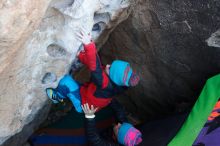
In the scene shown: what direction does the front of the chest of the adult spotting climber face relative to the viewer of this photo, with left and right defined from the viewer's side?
facing to the left of the viewer
